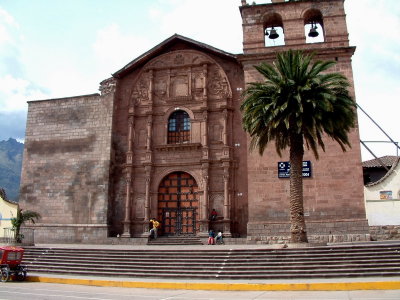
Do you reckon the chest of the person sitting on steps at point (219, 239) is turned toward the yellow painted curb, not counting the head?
yes

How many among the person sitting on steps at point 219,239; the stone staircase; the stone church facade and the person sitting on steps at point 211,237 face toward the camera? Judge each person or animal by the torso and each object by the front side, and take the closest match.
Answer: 4

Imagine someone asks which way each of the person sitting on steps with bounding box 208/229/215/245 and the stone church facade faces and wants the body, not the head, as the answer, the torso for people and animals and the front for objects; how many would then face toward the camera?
2

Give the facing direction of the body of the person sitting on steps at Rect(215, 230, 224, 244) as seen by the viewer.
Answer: toward the camera

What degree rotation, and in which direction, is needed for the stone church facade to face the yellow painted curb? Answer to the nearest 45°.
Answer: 0° — it already faces it

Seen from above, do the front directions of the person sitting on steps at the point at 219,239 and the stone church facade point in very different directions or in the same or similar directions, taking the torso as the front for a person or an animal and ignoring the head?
same or similar directions

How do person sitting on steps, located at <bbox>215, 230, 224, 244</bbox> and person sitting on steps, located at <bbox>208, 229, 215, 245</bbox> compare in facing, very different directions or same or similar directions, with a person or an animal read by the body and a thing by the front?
same or similar directions

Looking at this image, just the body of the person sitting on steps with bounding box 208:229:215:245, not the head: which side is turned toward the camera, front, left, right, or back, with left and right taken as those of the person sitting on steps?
front
